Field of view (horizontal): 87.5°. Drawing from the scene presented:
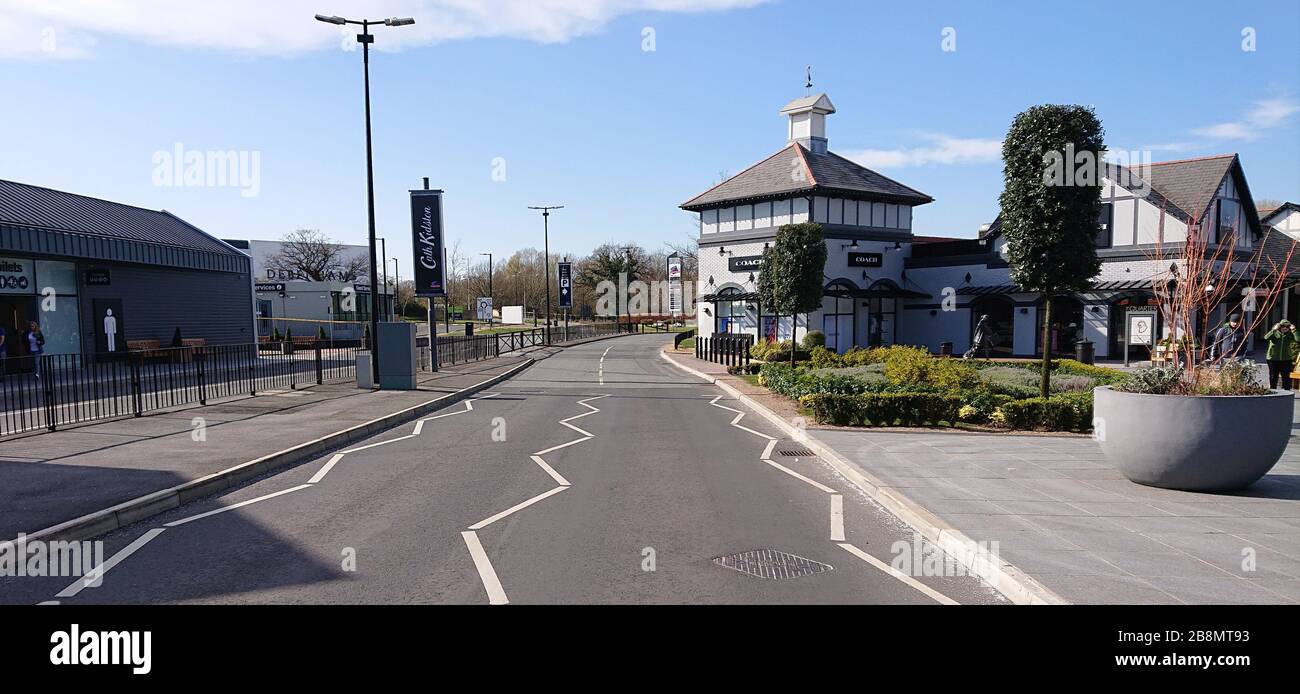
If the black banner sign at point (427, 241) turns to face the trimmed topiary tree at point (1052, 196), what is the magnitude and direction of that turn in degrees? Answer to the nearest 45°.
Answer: approximately 45° to its left

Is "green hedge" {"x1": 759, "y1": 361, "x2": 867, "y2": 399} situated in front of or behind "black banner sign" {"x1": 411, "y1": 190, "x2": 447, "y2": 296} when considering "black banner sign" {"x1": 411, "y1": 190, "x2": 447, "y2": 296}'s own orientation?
in front

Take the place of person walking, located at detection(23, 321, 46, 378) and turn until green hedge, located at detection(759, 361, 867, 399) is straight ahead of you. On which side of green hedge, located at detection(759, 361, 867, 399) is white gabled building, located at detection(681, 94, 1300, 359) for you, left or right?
left

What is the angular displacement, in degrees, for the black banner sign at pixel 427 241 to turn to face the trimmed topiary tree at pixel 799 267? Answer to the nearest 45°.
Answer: approximately 90° to its left

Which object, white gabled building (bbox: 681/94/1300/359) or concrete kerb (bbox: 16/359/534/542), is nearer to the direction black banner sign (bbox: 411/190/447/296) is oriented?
the concrete kerb

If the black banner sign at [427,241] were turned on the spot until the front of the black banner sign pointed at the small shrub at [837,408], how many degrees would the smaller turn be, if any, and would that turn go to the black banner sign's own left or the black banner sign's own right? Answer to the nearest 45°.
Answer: approximately 45° to the black banner sign's own left

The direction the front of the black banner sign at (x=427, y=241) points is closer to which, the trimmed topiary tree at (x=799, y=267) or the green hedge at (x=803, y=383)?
the green hedge

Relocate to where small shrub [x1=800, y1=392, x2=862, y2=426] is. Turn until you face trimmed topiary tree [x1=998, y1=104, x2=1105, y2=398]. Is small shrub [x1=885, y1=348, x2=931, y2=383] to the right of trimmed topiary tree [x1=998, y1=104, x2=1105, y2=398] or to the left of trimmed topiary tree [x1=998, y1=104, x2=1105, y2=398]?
left

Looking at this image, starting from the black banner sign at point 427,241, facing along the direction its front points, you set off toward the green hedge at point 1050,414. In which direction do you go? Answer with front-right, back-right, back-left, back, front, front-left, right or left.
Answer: front-left

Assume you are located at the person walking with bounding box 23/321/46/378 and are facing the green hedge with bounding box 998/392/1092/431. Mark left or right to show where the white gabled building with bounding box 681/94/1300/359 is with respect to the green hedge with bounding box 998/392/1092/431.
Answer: left

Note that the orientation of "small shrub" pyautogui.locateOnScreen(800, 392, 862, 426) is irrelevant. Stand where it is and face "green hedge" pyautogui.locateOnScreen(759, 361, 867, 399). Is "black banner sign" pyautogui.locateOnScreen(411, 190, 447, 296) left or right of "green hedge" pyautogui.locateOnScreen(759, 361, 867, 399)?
left

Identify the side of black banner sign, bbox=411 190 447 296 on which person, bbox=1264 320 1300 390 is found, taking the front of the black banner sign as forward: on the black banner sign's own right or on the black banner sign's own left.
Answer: on the black banner sign's own left

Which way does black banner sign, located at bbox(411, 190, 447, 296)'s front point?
toward the camera

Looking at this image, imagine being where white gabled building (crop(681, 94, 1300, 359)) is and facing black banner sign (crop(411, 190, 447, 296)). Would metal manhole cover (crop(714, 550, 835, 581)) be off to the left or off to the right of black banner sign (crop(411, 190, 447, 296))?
left

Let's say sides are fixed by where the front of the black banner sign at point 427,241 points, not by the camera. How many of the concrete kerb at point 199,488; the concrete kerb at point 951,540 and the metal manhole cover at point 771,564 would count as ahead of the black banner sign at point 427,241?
3

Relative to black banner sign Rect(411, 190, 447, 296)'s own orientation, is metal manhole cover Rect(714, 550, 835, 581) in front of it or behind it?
in front
